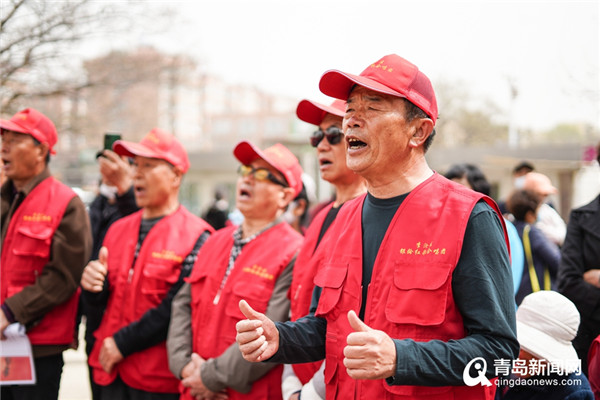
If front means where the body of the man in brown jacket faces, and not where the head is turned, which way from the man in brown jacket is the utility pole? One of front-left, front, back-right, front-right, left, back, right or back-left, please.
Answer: back
